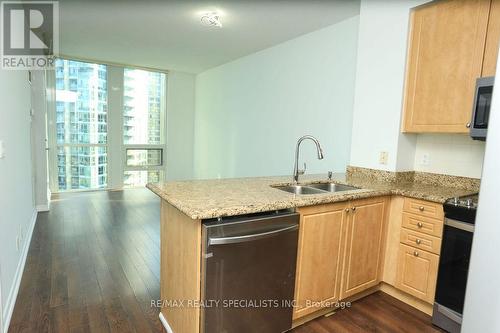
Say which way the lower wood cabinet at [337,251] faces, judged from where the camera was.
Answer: facing the viewer and to the right of the viewer

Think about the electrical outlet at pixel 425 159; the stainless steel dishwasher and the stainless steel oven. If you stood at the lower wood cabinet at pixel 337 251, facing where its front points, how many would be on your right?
1

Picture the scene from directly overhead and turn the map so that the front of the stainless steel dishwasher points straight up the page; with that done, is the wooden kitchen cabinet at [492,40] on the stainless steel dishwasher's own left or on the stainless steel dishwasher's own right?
on the stainless steel dishwasher's own left

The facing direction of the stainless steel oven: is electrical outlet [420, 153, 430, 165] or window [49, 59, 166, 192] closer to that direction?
the window

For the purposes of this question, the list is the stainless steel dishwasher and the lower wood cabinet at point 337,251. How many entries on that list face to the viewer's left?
0

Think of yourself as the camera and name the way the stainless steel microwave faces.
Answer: facing the viewer and to the left of the viewer

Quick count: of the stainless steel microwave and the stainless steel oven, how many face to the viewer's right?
0
